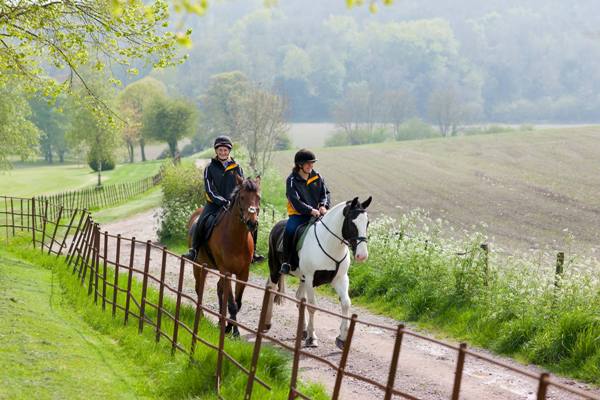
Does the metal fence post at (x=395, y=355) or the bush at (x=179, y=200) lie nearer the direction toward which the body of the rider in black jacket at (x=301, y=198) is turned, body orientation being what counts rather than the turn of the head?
the metal fence post

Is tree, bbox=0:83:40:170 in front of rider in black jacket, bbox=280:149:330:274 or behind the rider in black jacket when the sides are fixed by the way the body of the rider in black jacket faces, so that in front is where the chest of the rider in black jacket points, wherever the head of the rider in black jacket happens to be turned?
behind

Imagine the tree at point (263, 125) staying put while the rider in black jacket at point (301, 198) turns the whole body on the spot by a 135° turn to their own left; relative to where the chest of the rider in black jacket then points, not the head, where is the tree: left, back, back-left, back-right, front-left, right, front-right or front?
front

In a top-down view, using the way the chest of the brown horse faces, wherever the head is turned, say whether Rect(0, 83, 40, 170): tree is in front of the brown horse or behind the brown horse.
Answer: behind

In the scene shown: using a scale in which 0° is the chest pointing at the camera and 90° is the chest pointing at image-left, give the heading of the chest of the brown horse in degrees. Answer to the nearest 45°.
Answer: approximately 315°

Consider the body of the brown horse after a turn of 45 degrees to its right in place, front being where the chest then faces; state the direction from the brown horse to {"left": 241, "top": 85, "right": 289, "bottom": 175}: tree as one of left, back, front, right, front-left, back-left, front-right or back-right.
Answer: back

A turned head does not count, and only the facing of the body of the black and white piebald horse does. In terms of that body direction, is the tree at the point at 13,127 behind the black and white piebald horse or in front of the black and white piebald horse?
behind

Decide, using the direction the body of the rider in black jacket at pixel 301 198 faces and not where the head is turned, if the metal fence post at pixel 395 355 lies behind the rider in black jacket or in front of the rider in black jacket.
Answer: in front
